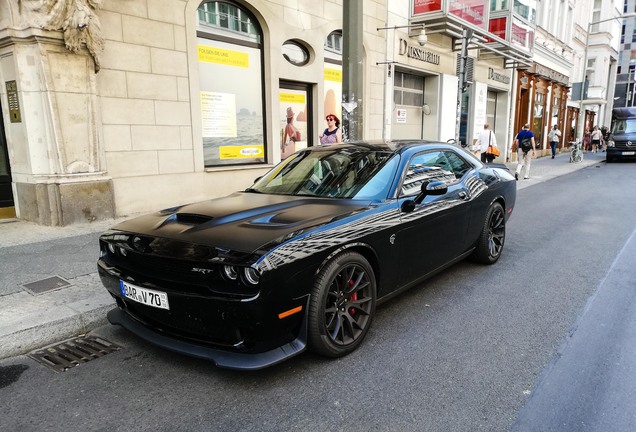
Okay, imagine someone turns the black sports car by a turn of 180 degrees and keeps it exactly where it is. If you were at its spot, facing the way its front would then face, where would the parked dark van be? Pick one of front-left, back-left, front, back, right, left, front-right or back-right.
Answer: front

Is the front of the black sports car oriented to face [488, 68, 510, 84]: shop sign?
no

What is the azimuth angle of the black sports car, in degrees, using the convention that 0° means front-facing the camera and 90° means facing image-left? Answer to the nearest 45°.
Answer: approximately 45°

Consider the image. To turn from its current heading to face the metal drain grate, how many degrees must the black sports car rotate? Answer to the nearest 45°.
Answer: approximately 45° to its right

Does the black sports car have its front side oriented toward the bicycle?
no
